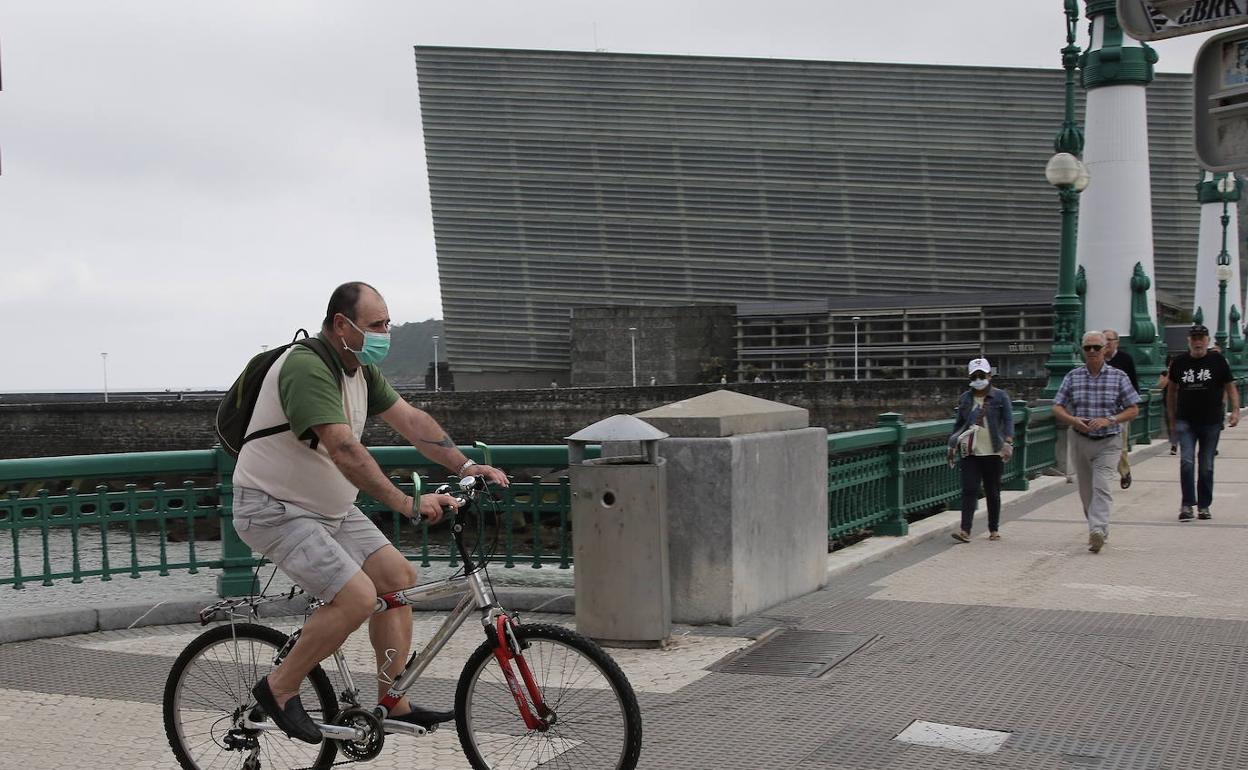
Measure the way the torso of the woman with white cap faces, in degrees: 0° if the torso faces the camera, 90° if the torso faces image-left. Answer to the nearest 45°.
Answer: approximately 0°

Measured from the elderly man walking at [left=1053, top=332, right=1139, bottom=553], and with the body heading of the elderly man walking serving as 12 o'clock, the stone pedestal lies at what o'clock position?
The stone pedestal is roughly at 1 o'clock from the elderly man walking.

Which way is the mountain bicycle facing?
to the viewer's right

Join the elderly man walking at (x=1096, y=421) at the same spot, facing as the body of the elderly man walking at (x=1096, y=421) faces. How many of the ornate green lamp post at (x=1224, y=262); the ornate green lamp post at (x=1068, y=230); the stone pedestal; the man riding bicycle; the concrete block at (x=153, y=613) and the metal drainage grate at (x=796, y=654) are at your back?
2

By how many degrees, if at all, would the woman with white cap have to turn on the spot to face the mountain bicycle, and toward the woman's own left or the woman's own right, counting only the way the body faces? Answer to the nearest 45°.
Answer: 0° — they already face it
